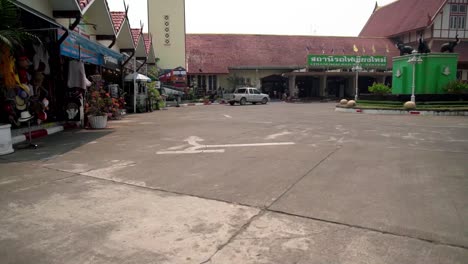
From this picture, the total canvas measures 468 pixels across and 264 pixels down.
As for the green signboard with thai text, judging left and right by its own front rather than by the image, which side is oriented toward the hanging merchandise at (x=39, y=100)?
front

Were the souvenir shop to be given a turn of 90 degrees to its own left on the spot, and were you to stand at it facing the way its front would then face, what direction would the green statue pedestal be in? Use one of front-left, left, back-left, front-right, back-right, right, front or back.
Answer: front-right

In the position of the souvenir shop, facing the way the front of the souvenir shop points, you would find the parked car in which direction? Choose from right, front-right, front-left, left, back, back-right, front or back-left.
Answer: left

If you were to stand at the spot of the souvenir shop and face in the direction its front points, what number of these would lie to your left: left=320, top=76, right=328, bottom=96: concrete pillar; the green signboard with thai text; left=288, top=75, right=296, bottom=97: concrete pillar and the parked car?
4

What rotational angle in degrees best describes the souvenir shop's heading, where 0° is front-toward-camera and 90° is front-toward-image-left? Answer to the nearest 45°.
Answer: approximately 315°

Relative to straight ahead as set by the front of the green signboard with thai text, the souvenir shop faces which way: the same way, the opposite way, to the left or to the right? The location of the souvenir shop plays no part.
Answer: to the left

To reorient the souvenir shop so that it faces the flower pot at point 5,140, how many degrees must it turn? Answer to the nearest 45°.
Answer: approximately 45° to its right

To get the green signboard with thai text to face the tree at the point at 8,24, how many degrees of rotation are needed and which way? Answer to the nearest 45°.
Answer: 0° — it already faces it

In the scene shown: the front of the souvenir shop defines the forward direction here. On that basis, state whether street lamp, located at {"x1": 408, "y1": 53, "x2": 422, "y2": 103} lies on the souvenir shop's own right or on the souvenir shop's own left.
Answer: on the souvenir shop's own left

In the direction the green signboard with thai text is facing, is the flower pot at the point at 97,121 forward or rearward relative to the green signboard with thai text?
forward

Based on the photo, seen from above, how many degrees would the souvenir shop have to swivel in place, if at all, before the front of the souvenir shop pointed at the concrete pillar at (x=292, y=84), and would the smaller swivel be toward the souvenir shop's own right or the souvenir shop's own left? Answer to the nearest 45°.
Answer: approximately 90° to the souvenir shop's own left

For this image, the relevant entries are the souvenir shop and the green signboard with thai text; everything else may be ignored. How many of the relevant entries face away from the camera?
0

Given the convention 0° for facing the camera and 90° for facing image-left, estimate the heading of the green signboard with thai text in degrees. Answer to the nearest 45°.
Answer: approximately 0°
